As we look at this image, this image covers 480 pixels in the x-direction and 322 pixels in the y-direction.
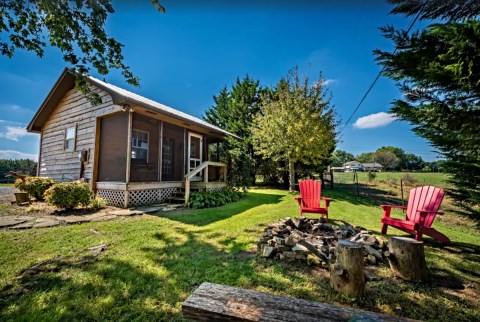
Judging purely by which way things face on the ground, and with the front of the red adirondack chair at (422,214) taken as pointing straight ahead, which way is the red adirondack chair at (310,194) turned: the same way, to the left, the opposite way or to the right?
to the left

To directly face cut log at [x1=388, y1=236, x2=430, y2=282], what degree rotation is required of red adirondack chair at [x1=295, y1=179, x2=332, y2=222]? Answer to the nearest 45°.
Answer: approximately 45° to its left

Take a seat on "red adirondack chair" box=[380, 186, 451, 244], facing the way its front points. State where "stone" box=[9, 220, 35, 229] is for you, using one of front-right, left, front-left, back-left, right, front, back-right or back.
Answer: front

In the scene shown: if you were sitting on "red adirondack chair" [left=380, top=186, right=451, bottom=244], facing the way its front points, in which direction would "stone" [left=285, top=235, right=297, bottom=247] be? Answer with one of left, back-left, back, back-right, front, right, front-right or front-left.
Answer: front

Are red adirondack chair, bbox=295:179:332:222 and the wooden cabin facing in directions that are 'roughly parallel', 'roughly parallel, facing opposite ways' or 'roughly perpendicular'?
roughly perpendicular

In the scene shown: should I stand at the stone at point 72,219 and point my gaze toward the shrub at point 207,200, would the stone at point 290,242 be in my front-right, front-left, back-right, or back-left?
front-right

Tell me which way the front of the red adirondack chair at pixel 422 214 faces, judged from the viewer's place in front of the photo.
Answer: facing the viewer and to the left of the viewer

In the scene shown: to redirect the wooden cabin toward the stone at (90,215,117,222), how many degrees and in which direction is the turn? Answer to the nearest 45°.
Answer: approximately 45° to its right

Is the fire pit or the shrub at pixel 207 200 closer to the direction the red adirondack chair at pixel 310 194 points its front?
the fire pit

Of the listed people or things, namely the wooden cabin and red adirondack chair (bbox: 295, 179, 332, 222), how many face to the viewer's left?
0

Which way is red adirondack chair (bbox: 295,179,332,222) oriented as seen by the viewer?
toward the camera

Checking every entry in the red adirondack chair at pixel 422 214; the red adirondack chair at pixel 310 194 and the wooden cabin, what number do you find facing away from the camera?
0

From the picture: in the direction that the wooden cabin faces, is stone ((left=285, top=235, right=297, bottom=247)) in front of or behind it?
in front

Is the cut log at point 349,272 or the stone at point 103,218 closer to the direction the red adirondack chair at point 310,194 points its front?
the cut log

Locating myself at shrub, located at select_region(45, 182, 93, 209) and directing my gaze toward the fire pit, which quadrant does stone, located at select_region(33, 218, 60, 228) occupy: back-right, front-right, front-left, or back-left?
front-right

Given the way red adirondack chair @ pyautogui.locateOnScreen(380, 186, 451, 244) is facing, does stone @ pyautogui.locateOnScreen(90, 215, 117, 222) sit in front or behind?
in front

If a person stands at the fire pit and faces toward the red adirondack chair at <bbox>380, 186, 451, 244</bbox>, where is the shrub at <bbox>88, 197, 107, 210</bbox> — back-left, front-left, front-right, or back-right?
back-left

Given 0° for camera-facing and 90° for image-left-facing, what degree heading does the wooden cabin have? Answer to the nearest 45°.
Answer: approximately 315°

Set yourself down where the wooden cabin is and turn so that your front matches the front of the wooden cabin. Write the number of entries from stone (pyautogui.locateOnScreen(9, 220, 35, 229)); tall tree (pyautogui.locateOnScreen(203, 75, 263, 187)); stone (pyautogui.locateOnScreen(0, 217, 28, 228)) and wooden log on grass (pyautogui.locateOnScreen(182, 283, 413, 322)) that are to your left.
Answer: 1

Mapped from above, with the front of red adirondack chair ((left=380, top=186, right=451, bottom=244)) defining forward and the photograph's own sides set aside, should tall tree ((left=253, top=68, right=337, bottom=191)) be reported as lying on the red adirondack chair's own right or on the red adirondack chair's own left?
on the red adirondack chair's own right

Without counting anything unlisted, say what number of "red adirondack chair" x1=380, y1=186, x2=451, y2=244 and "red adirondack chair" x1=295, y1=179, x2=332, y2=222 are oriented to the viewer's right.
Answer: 0
